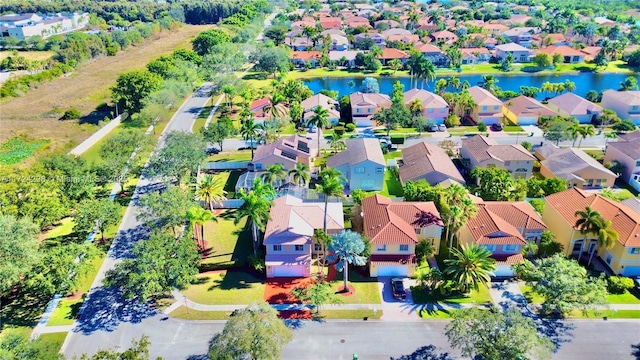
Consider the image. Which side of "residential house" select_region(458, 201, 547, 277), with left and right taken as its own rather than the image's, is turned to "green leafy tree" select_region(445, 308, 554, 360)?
front

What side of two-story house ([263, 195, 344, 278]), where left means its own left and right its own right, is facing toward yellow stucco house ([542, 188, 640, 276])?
left

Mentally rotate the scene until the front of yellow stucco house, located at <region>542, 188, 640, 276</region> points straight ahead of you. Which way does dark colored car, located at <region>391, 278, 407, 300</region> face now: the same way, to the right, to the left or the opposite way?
the opposite way

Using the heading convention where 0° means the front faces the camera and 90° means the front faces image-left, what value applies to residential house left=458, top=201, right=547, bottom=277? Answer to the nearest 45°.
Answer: approximately 0°

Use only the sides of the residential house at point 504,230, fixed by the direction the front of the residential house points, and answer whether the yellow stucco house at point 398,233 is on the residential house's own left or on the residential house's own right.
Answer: on the residential house's own right

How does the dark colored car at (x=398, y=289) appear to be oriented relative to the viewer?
away from the camera

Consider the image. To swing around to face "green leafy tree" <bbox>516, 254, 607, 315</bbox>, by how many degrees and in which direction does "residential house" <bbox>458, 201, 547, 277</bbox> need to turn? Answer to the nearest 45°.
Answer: approximately 45° to its left

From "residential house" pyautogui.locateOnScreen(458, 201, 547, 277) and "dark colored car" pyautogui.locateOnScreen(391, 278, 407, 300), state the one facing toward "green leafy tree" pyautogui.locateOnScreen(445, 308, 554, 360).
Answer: the residential house

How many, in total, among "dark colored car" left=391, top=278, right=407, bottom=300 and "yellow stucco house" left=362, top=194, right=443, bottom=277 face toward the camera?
1

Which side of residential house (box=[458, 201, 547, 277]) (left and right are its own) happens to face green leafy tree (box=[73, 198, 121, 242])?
right
